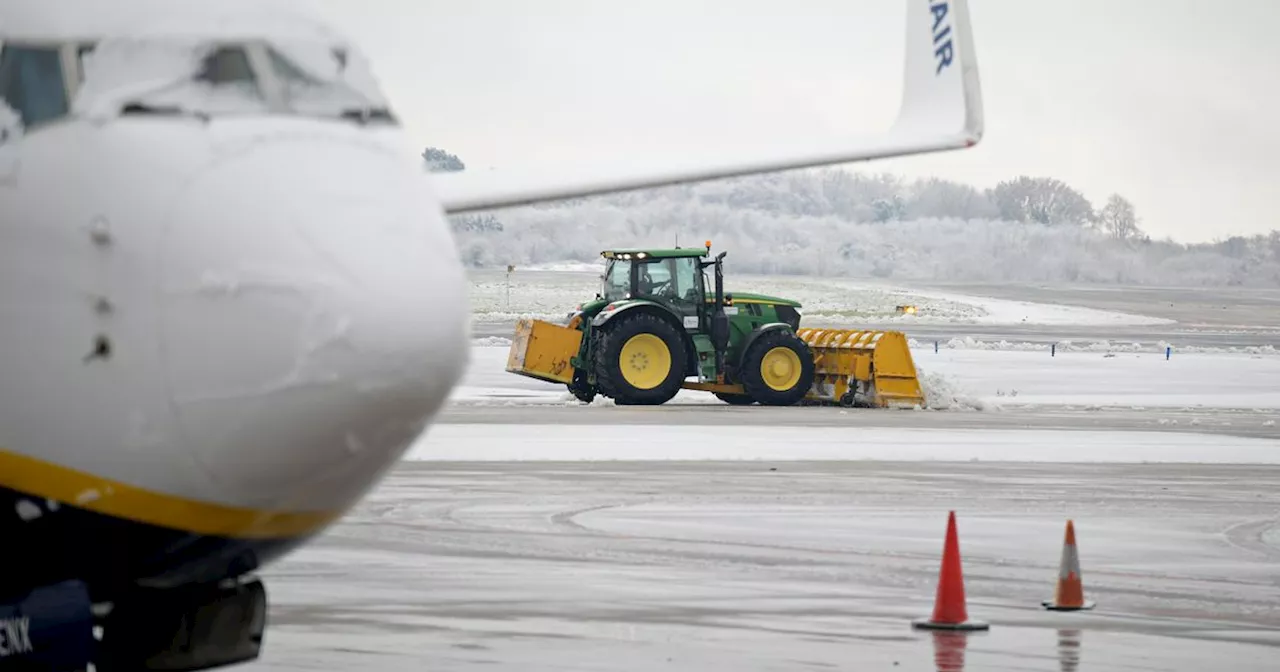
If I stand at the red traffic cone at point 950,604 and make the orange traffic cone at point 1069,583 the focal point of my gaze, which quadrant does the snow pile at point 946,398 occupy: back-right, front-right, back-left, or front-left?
front-left

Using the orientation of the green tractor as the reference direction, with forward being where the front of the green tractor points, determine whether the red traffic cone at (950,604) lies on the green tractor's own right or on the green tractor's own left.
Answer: on the green tractor's own right

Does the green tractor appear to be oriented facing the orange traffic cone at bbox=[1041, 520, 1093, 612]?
no

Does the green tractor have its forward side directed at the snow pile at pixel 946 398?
yes

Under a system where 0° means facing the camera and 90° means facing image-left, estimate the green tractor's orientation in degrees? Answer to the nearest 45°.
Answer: approximately 270°

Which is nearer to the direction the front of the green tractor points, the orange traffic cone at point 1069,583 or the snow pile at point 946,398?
the snow pile
